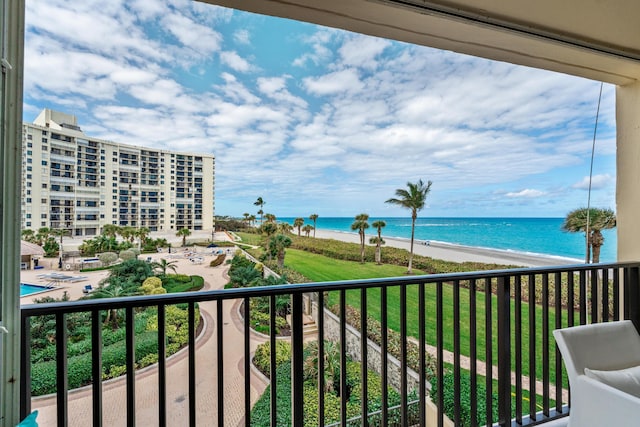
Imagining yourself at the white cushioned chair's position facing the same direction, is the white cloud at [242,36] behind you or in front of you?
behind

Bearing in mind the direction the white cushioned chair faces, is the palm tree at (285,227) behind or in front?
behind

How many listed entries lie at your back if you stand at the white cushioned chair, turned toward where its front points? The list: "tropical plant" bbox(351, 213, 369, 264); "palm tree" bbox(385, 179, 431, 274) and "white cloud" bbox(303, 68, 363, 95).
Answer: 3

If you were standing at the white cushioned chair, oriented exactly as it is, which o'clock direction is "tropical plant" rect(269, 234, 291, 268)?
The tropical plant is roughly at 5 o'clock from the white cushioned chair.

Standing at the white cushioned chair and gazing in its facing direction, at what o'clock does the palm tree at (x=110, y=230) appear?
The palm tree is roughly at 4 o'clock from the white cushioned chair.

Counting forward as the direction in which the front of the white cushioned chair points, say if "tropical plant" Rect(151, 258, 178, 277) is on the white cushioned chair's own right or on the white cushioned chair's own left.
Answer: on the white cushioned chair's own right
